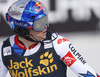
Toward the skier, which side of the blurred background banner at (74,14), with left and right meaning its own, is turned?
front

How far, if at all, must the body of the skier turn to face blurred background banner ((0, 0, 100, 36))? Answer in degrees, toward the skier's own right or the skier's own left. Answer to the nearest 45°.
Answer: approximately 180°

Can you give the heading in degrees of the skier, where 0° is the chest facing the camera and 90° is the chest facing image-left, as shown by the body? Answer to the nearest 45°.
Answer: approximately 0°

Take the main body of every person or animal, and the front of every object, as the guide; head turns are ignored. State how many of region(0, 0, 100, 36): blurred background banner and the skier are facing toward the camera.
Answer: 2

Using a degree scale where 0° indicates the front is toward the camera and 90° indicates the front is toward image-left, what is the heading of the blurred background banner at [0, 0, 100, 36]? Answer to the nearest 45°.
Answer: approximately 0°
